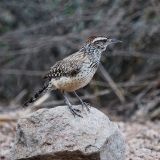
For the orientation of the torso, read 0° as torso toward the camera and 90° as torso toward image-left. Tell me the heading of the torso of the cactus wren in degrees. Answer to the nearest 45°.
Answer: approximately 270°
